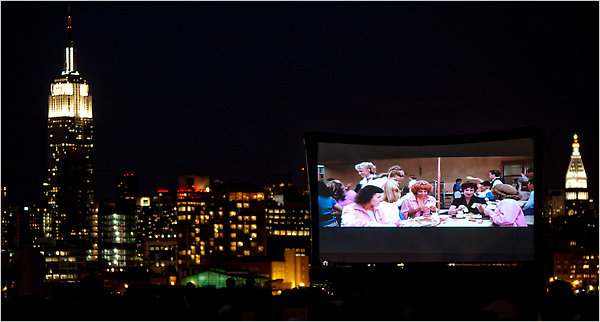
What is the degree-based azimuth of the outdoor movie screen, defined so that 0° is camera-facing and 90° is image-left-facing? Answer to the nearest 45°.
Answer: approximately 0°
